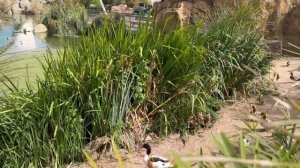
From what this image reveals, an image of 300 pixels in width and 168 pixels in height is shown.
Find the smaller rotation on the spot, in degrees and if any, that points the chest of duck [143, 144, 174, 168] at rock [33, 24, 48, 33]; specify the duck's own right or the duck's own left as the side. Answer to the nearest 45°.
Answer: approximately 90° to the duck's own right

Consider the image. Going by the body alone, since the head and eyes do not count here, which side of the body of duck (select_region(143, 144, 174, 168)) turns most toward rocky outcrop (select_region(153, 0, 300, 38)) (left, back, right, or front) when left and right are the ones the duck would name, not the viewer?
right

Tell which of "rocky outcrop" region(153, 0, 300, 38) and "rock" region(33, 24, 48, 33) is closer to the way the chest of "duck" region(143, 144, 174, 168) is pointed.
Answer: the rock

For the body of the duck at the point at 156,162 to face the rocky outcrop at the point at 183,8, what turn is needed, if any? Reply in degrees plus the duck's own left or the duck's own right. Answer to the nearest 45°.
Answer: approximately 90° to the duck's own right

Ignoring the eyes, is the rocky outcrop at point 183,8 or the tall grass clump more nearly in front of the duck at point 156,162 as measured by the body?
the tall grass clump

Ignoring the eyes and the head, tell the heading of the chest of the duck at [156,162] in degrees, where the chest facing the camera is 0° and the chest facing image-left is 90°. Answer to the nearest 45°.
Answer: approximately 90°
